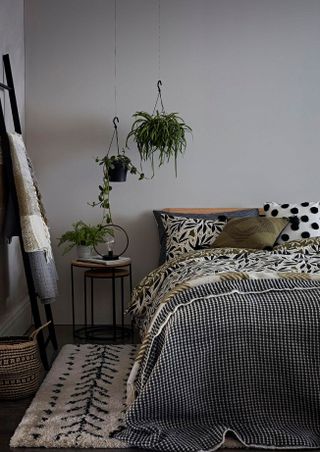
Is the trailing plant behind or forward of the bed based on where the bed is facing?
behind

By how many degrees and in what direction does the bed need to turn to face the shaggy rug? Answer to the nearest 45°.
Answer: approximately 90° to its right

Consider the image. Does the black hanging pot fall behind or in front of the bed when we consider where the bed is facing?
behind

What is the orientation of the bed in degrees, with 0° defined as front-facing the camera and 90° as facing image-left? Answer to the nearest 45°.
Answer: approximately 0°

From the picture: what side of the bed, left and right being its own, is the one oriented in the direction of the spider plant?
back
